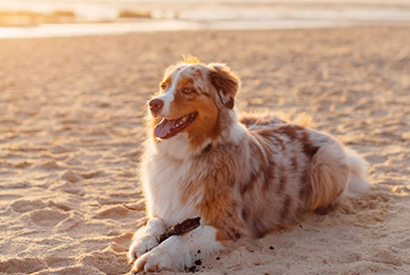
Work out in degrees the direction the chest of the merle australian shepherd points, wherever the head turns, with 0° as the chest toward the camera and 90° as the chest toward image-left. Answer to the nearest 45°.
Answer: approximately 45°
